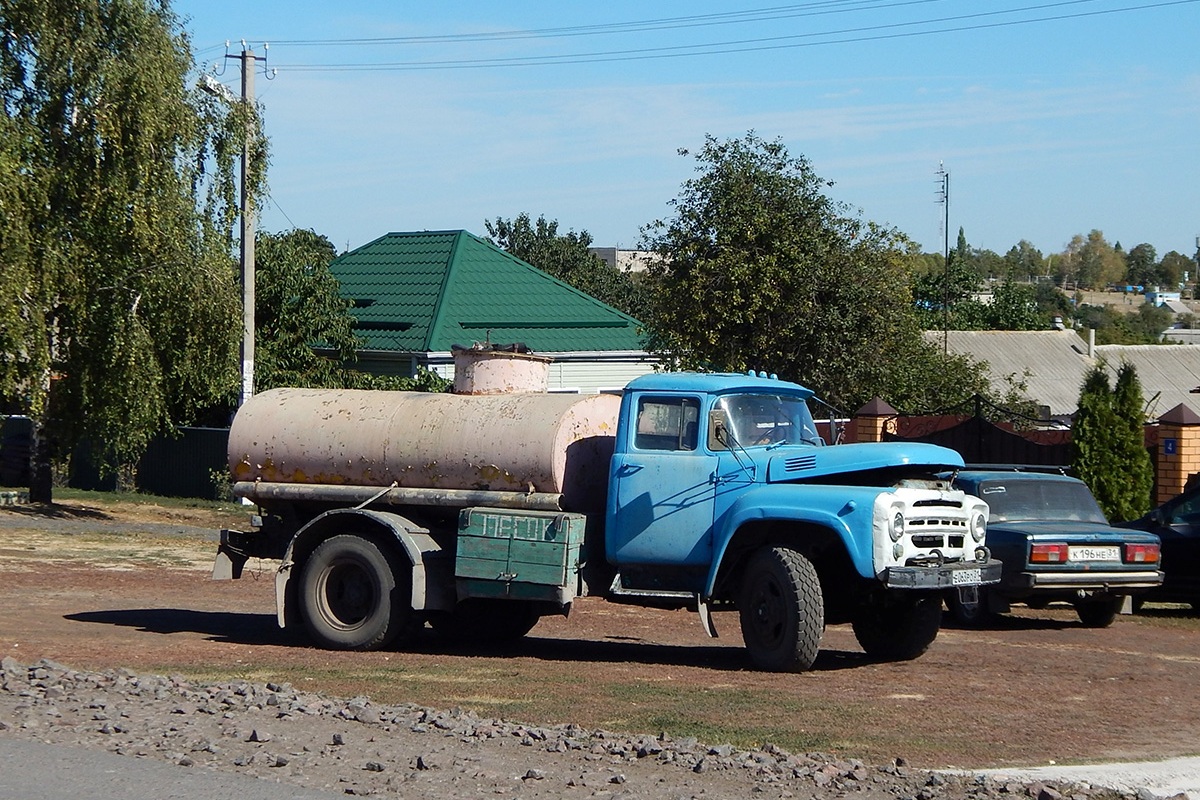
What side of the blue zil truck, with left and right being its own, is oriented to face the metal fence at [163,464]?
back

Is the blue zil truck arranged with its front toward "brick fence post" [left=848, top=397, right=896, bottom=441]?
no

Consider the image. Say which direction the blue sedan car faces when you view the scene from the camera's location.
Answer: facing away from the viewer and to the left of the viewer

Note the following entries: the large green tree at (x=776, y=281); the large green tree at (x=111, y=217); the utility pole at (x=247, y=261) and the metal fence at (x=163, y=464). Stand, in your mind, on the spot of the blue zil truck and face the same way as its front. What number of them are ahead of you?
0

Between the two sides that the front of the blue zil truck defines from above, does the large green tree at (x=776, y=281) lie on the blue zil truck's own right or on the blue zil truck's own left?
on the blue zil truck's own left

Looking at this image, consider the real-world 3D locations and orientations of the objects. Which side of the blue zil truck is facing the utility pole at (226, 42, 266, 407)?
back

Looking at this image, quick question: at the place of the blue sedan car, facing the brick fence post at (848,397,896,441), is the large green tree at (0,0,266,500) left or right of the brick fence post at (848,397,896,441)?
left

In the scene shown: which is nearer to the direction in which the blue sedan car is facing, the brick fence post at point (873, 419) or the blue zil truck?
the brick fence post

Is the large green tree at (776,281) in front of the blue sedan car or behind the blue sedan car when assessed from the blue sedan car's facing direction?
in front

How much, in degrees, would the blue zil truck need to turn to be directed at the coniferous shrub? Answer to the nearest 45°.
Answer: approximately 90° to its left

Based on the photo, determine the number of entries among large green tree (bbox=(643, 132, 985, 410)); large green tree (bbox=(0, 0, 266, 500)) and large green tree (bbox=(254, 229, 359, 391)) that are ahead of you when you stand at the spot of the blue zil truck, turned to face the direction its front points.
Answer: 0

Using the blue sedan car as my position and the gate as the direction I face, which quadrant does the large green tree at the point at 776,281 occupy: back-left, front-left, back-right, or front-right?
front-left

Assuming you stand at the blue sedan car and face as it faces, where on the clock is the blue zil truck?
The blue zil truck is roughly at 9 o'clock from the blue sedan car.

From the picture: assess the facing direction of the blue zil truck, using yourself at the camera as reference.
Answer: facing the viewer and to the right of the viewer

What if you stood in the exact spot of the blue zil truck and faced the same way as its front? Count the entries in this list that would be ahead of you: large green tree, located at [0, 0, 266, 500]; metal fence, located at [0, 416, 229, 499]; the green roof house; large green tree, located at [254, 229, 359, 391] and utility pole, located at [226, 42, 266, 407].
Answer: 0

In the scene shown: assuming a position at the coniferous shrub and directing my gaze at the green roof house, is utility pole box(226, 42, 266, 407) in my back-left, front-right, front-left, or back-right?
front-left
